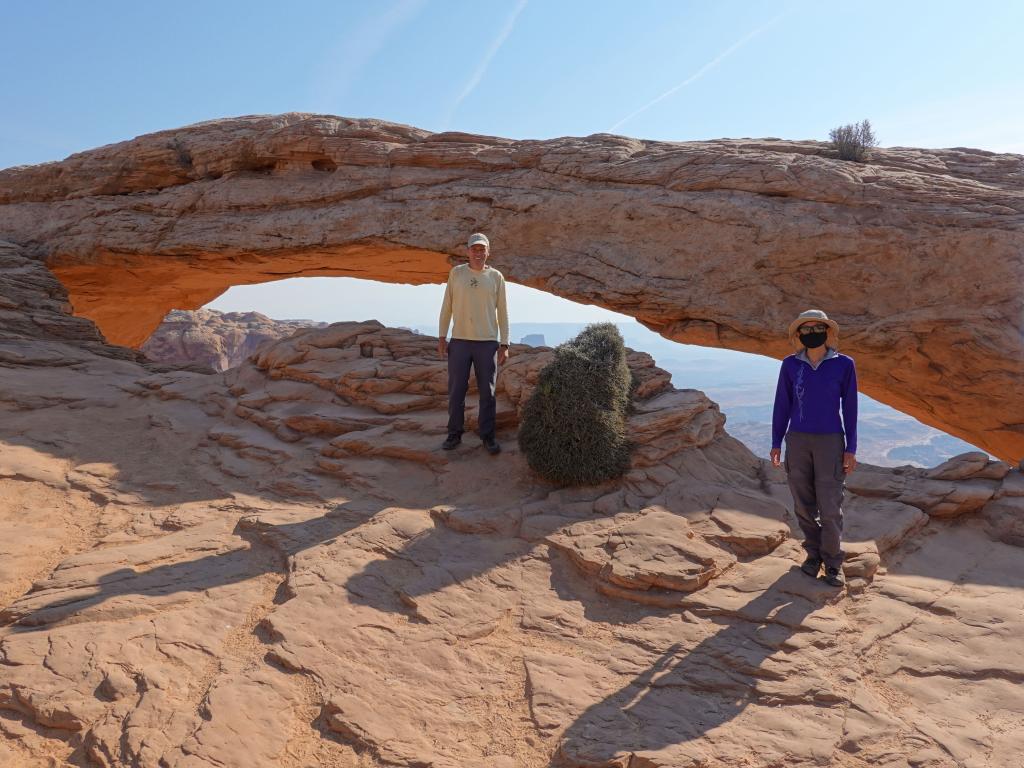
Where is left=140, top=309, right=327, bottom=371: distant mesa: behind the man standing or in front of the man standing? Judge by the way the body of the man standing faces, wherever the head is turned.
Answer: behind

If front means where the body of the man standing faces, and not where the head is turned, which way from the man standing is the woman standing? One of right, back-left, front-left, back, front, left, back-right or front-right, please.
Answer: front-left

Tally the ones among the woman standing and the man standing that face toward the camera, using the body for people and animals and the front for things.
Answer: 2

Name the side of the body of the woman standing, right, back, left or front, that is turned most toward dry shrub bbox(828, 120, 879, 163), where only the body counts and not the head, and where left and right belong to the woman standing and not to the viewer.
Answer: back

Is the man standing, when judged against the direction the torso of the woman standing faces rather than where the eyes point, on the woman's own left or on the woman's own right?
on the woman's own right

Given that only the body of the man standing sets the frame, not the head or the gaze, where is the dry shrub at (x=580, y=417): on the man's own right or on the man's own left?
on the man's own left

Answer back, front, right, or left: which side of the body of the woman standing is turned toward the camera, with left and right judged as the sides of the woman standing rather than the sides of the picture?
front
